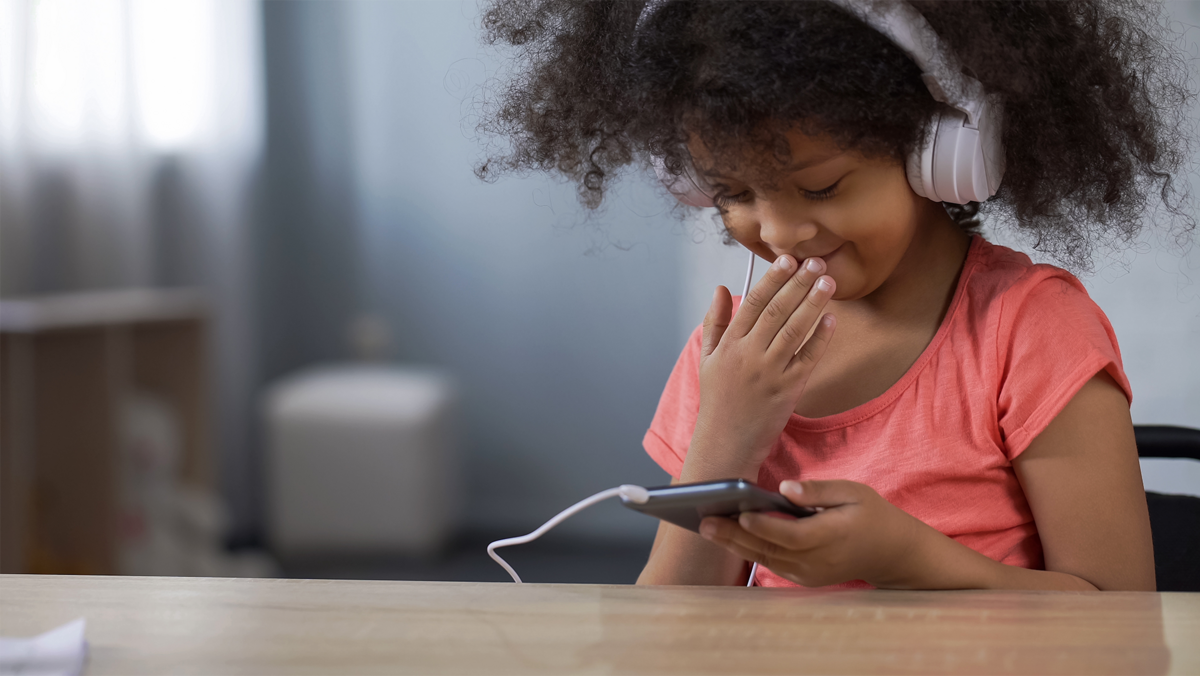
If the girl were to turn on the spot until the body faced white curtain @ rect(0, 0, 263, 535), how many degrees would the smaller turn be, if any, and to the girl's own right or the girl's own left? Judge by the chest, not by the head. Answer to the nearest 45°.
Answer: approximately 90° to the girl's own right

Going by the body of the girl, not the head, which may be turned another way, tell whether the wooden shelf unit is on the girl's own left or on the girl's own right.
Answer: on the girl's own right

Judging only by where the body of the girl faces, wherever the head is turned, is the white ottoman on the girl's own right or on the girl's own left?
on the girl's own right

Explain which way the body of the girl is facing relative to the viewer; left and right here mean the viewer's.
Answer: facing the viewer and to the left of the viewer
